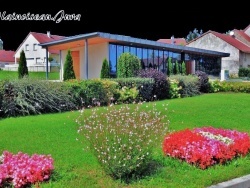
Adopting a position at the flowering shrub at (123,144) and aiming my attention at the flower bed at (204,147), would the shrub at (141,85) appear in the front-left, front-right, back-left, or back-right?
front-left

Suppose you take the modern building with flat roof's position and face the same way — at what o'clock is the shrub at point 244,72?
The shrub is roughly at 9 o'clock from the modern building with flat roof.

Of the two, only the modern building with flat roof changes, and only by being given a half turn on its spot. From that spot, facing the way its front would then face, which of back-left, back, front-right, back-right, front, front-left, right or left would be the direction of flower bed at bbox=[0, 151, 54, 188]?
back-left

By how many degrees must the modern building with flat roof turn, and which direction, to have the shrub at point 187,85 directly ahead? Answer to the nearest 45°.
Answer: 0° — it already faces it

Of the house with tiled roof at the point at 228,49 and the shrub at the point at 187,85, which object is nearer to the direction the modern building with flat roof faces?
the shrub

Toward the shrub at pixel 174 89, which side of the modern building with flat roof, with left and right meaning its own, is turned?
front

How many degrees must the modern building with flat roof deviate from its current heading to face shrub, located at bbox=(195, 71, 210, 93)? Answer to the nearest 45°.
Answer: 0° — it already faces it

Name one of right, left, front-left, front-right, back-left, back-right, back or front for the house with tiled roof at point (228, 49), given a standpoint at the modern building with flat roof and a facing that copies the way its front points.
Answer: left

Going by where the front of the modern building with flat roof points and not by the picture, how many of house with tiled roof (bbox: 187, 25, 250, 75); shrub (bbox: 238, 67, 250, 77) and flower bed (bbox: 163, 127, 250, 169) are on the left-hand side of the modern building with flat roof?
2

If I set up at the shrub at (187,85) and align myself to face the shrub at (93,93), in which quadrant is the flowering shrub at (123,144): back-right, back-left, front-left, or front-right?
front-left

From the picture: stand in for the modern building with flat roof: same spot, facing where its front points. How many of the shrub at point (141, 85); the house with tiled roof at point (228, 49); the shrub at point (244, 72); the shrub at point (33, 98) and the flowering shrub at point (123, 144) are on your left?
2

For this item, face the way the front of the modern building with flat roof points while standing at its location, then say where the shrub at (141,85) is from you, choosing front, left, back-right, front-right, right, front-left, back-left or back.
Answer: front-right

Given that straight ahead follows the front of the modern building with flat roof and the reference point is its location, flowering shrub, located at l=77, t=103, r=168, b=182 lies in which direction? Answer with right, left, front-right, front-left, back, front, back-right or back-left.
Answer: front-right

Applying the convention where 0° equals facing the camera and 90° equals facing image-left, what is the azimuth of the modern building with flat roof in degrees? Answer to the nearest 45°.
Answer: approximately 315°
